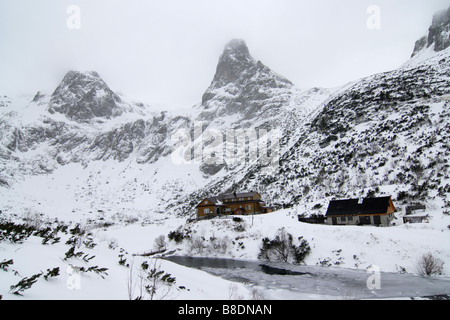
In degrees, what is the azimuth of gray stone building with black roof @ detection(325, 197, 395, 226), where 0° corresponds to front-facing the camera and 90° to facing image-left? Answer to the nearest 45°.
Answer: approximately 0°

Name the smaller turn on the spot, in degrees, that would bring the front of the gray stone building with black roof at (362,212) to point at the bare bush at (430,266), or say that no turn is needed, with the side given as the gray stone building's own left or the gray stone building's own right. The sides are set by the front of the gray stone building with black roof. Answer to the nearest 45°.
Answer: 0° — it already faces it
